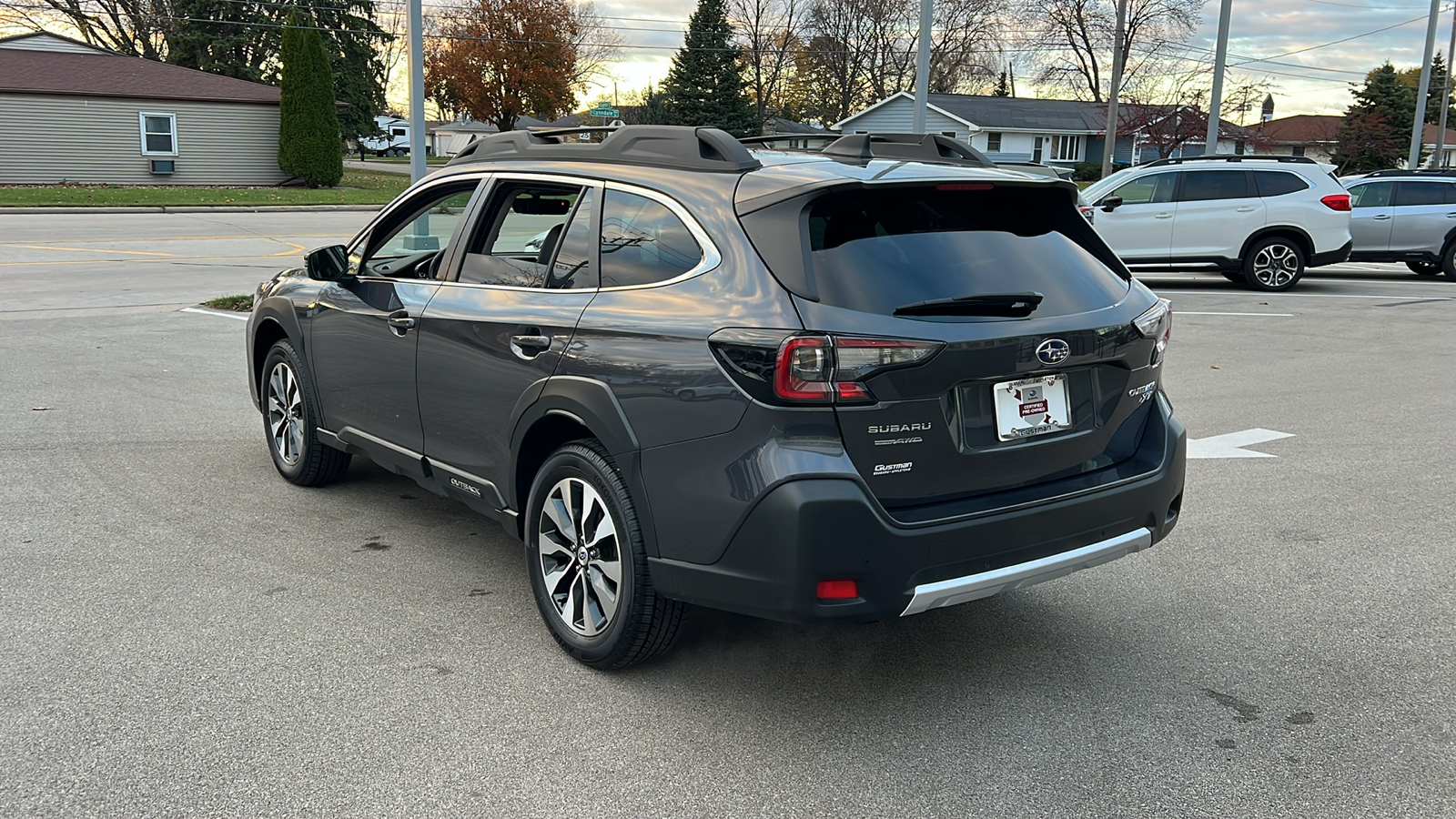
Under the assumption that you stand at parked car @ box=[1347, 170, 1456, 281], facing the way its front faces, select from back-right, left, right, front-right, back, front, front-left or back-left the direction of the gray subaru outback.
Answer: left

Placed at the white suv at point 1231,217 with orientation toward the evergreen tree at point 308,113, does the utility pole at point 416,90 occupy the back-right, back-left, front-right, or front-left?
front-left

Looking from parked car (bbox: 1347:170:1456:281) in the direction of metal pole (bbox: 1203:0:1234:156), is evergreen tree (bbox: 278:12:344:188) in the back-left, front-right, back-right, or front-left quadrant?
front-left

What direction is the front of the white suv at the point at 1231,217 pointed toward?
to the viewer's left

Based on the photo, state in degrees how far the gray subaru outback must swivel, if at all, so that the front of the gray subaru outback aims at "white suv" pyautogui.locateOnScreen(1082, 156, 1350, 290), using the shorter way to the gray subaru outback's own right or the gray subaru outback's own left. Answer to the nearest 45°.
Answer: approximately 90° to the gray subaru outback's own right

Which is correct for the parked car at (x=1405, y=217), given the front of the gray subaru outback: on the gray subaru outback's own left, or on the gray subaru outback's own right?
on the gray subaru outback's own right

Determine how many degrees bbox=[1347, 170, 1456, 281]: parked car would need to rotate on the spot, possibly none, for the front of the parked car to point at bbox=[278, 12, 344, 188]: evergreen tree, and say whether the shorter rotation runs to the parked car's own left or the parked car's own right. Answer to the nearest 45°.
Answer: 0° — it already faces it

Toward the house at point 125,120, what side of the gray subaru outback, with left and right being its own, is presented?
front

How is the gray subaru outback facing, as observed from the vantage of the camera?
facing away from the viewer and to the left of the viewer

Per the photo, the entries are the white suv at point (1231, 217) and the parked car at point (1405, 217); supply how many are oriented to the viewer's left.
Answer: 2

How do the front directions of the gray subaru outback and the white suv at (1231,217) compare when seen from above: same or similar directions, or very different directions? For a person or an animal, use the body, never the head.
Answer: same or similar directions

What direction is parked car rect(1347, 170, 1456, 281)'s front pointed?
to the viewer's left
